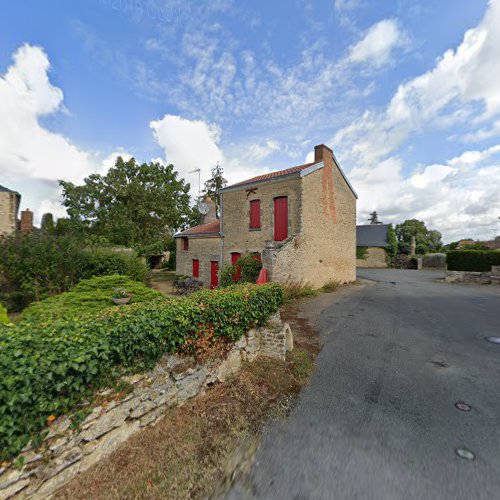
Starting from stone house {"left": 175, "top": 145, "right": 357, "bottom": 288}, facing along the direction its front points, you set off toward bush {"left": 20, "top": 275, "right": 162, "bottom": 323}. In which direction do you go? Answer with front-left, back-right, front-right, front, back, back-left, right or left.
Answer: front

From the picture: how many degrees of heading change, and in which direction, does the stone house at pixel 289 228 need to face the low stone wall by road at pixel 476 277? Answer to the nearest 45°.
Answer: approximately 135° to its left

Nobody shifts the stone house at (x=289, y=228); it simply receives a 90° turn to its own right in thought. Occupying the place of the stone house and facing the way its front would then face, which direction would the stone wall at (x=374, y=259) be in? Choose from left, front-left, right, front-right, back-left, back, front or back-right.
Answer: right

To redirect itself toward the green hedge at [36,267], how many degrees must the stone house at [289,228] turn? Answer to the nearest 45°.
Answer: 0° — it already faces it

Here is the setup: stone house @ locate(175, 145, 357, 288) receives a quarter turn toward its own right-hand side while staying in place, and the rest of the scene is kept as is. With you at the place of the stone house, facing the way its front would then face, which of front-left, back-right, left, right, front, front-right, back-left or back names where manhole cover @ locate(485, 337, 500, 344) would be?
back

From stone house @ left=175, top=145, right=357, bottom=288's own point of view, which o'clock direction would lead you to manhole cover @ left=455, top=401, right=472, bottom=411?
The manhole cover is roughly at 10 o'clock from the stone house.

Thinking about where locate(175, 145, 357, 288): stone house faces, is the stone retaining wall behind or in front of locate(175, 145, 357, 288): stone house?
in front

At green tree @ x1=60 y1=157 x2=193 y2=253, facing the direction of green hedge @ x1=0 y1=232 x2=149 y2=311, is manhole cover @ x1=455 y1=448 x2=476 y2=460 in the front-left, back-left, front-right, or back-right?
front-left

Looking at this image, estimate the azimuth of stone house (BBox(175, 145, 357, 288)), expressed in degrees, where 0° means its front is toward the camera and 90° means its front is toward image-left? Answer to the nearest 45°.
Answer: approximately 45°

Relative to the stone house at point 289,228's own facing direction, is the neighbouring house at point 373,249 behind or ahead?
behind

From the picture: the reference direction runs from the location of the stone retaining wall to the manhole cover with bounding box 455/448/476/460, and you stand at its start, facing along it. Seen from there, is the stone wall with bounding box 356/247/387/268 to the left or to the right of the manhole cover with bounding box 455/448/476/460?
left

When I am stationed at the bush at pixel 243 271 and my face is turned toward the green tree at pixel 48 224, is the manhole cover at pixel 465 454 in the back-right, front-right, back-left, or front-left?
back-left

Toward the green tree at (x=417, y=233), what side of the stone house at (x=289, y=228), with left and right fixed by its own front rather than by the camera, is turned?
back

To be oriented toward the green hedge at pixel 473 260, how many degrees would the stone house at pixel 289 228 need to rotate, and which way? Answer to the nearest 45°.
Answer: approximately 135° to its left

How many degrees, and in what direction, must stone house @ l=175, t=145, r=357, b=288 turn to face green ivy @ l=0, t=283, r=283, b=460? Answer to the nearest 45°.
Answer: approximately 45° to its left

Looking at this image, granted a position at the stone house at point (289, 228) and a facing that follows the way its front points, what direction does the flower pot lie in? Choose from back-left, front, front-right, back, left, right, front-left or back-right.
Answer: front

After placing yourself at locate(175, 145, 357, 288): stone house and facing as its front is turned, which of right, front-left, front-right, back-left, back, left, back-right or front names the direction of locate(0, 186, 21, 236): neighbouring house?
front-right
